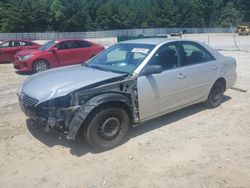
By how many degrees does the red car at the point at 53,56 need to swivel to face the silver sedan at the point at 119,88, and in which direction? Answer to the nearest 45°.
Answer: approximately 45° to its left

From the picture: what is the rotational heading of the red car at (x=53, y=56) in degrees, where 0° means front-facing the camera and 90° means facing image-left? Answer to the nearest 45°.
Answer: approximately 45°

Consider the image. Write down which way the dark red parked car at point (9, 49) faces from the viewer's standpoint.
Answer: facing to the left of the viewer

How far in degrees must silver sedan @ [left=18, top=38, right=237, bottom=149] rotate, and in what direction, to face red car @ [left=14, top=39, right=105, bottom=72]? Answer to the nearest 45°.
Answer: approximately 135° to its right

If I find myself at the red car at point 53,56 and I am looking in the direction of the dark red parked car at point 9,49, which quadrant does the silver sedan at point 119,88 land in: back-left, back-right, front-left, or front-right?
back-left

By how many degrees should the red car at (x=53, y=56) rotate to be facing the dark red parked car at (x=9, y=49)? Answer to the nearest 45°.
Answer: approximately 90° to its right

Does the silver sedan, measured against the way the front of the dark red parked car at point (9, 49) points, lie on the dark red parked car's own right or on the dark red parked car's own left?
on the dark red parked car's own left

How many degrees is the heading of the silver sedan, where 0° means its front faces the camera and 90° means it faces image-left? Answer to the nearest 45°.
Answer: approximately 45°
